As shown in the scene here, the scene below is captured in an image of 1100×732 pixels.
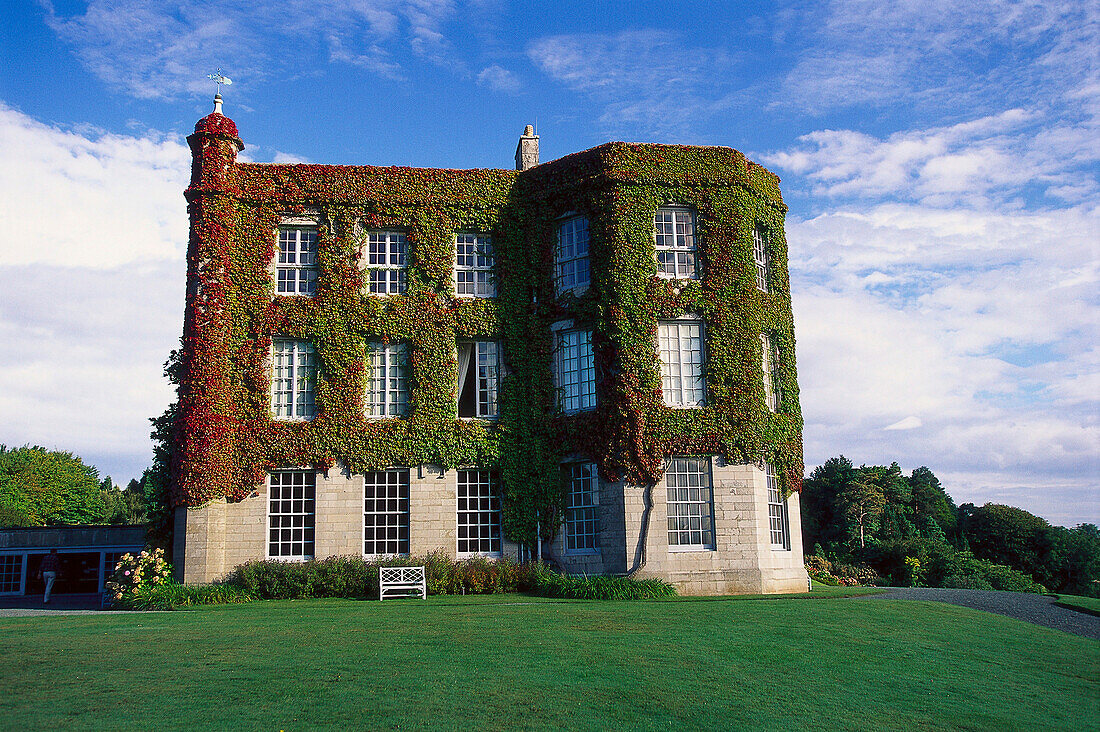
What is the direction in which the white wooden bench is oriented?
toward the camera

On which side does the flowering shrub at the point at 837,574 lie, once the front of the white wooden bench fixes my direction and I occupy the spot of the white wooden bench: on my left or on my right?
on my left

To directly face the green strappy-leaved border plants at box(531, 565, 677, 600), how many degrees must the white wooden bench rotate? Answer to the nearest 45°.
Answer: approximately 45° to its left

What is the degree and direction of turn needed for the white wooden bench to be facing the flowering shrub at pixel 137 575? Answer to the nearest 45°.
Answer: approximately 90° to its right

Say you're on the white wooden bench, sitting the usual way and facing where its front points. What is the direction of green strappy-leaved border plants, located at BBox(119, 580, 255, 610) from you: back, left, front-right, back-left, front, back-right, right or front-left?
right

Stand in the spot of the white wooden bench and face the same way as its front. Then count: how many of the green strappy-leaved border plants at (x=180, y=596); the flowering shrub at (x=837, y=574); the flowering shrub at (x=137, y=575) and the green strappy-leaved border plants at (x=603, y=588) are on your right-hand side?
2
